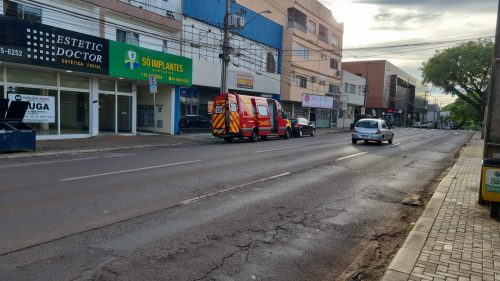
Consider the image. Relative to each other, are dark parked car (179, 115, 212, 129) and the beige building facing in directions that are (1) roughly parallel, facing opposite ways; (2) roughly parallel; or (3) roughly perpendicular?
roughly perpendicular

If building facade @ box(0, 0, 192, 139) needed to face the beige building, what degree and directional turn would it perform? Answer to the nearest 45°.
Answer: approximately 90° to its left

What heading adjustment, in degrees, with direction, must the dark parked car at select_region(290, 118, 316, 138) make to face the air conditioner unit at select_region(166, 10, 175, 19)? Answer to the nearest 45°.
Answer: approximately 180°

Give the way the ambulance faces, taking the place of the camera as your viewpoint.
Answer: facing away from the viewer and to the right of the viewer

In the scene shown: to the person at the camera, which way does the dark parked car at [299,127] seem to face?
facing away from the viewer and to the right of the viewer

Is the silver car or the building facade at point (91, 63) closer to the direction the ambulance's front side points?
the silver car

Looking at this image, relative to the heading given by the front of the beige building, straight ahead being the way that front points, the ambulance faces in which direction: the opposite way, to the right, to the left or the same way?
to the left

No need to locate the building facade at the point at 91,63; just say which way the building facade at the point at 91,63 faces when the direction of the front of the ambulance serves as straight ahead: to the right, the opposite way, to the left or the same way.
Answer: to the right

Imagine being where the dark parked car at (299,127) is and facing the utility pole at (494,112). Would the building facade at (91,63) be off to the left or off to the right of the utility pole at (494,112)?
right

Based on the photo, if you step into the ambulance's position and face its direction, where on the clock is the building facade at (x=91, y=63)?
The building facade is roughly at 7 o'clock from the ambulance.

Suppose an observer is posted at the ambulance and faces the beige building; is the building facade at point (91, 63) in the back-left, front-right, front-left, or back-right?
back-left

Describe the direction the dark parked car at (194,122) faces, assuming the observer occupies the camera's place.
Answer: facing away from the viewer and to the right of the viewer
